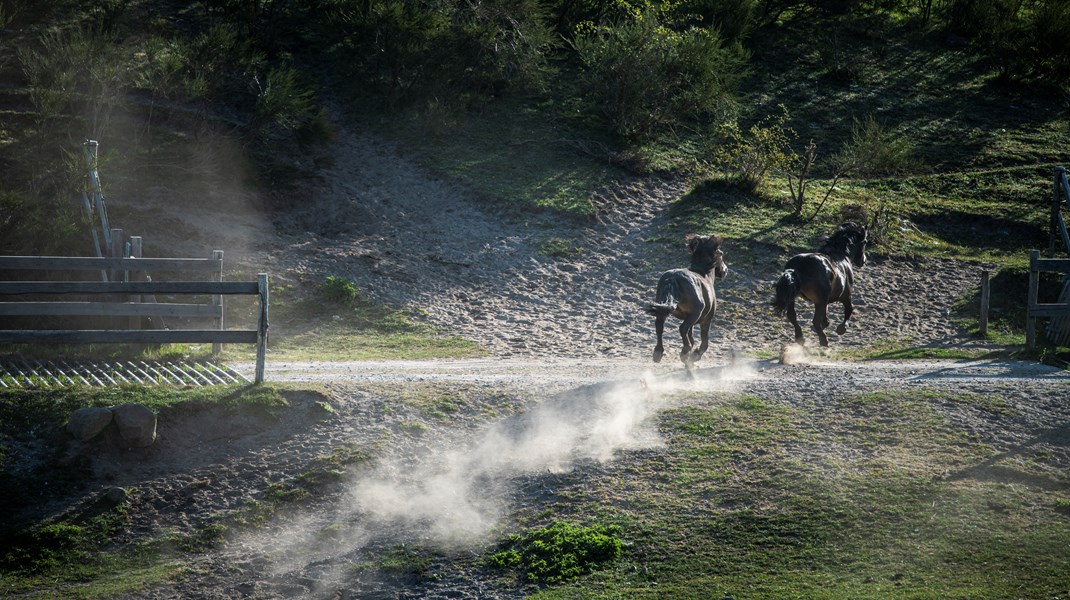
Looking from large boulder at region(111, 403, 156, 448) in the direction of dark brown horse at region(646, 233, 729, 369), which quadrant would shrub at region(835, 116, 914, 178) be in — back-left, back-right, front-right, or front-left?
front-left

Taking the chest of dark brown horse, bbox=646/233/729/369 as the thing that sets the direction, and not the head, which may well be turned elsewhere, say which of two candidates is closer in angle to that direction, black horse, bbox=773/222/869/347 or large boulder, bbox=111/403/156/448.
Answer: the black horse

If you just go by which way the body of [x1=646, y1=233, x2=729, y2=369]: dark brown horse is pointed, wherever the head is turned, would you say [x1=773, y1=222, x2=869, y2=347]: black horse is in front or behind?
in front

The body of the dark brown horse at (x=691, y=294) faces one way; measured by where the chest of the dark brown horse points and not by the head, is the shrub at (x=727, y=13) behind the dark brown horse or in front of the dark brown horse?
in front

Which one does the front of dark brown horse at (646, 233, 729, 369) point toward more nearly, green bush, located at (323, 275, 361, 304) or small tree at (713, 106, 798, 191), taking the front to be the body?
the small tree

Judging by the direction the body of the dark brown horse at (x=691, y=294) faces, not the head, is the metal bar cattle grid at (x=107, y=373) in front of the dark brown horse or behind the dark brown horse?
behind

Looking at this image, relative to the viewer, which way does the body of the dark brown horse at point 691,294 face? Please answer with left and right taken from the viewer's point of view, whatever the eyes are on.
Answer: facing away from the viewer and to the right of the viewer

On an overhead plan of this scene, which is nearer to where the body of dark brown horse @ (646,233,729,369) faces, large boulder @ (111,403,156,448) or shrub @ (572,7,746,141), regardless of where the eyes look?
the shrub

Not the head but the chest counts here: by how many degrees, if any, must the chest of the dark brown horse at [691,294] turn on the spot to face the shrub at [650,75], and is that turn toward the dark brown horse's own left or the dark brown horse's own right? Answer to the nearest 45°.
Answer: approximately 45° to the dark brown horse's own left

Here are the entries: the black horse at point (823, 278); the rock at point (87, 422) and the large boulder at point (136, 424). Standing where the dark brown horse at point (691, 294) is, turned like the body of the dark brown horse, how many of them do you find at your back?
2

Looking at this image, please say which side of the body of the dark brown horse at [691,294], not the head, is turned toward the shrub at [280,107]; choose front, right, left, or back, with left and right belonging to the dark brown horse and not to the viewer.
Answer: left
